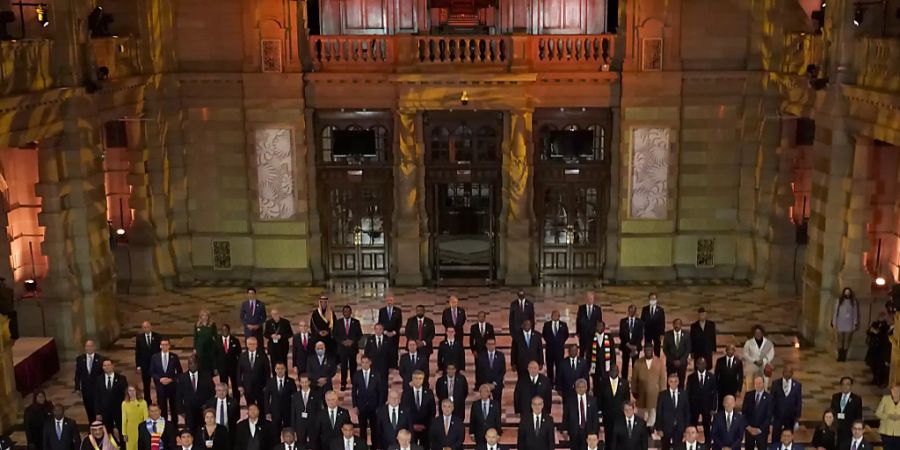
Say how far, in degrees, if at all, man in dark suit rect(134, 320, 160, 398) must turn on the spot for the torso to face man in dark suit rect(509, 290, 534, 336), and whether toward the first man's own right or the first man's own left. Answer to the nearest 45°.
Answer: approximately 90° to the first man's own left

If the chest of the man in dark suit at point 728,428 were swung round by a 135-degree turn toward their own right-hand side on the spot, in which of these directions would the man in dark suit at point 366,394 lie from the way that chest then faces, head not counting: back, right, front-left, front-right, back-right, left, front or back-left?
front-left

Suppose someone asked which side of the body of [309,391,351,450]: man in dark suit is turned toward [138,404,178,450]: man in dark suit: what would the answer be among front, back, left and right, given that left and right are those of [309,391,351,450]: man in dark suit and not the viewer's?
right

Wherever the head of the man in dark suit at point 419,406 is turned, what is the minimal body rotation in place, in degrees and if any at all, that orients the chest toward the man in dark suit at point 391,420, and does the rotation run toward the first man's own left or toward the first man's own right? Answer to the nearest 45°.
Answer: approximately 45° to the first man's own right

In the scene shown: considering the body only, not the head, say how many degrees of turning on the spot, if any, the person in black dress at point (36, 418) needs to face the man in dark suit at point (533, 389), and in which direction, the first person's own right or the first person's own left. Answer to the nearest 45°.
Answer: approximately 45° to the first person's own left

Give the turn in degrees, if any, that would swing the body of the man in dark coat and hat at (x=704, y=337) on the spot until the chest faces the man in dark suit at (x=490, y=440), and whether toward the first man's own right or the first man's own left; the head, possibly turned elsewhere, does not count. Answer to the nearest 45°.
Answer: approximately 45° to the first man's own right

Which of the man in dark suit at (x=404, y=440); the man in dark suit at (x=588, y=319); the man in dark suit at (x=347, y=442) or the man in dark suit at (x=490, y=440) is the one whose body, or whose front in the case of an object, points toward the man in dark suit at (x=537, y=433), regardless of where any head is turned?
the man in dark suit at (x=588, y=319)

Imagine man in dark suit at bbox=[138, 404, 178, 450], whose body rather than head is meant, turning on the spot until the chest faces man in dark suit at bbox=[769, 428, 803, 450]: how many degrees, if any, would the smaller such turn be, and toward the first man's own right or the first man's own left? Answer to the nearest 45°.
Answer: approximately 90° to the first man's own left

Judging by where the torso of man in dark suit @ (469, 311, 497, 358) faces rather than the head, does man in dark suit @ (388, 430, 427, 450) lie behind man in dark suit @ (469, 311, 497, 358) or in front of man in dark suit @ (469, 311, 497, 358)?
in front

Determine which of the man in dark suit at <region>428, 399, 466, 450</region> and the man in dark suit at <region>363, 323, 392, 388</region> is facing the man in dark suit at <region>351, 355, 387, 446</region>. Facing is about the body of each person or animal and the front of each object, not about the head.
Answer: the man in dark suit at <region>363, 323, 392, 388</region>

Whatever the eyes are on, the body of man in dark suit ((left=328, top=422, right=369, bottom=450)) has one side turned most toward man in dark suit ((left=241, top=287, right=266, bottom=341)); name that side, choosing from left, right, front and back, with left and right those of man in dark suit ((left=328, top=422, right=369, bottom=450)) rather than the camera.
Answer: back

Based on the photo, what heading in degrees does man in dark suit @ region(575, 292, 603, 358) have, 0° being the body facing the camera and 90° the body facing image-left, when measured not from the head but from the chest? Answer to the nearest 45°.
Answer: approximately 0°
